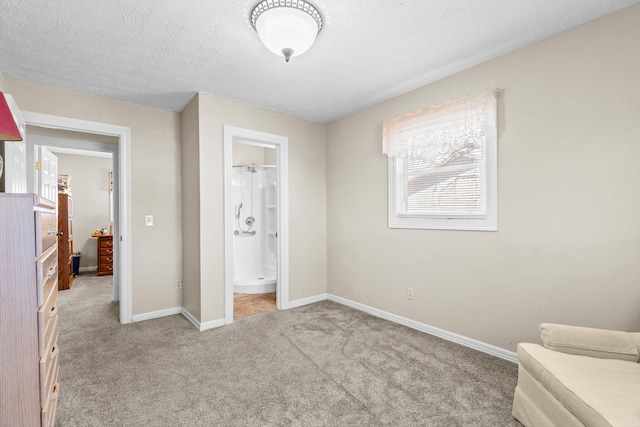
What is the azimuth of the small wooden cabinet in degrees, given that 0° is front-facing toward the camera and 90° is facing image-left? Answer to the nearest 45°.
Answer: approximately 0°

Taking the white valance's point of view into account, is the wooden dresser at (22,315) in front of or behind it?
in front

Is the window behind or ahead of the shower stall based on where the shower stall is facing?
ahead

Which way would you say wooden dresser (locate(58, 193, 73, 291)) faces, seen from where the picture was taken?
facing to the right of the viewer

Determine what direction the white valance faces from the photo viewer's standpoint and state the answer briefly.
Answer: facing the viewer and to the left of the viewer

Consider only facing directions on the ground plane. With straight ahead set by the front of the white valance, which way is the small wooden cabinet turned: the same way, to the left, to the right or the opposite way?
to the left

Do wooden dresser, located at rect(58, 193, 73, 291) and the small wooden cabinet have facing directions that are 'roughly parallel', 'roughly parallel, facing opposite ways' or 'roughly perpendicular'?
roughly perpendicular

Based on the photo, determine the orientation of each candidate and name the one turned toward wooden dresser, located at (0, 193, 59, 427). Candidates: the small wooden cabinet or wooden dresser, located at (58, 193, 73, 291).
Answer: the small wooden cabinet

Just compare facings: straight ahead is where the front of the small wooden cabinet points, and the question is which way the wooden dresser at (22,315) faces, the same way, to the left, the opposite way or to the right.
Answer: to the left

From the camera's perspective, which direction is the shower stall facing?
toward the camera

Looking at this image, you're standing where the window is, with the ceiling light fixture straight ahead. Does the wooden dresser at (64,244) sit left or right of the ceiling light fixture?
right

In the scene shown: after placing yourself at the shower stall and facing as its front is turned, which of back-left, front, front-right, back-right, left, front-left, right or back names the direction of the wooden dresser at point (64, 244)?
right

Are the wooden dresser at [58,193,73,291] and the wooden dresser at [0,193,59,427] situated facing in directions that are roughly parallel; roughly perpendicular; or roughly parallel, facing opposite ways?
roughly parallel

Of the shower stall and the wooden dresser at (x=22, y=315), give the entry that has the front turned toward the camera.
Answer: the shower stall

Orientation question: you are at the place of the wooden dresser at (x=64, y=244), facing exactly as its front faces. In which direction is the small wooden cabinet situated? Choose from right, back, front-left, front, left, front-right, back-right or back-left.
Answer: front-left

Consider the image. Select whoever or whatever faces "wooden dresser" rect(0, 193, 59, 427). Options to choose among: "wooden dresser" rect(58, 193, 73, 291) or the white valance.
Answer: the white valance

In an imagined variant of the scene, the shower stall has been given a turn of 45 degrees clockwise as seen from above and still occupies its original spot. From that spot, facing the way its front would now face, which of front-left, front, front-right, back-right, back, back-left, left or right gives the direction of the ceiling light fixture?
front-left

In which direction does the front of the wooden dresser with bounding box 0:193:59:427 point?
to the viewer's right

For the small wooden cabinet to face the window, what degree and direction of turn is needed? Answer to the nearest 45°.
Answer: approximately 45° to its left

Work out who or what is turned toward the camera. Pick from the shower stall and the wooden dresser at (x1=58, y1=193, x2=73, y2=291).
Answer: the shower stall
